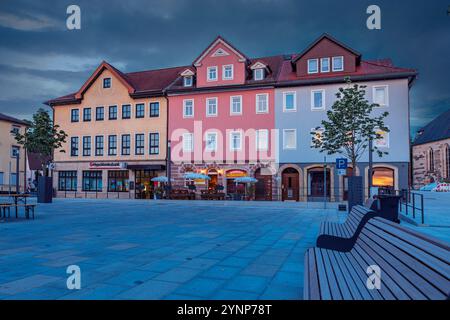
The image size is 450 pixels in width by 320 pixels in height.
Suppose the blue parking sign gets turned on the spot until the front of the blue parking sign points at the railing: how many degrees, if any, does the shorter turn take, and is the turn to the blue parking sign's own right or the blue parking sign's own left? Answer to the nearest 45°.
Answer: approximately 90° to the blue parking sign's own left

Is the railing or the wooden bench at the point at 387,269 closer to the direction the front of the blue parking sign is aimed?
the wooden bench

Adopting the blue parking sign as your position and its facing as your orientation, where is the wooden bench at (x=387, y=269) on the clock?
The wooden bench is roughly at 12 o'clock from the blue parking sign.

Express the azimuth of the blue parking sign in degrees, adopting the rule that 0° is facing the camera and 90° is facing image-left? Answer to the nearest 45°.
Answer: approximately 0°
